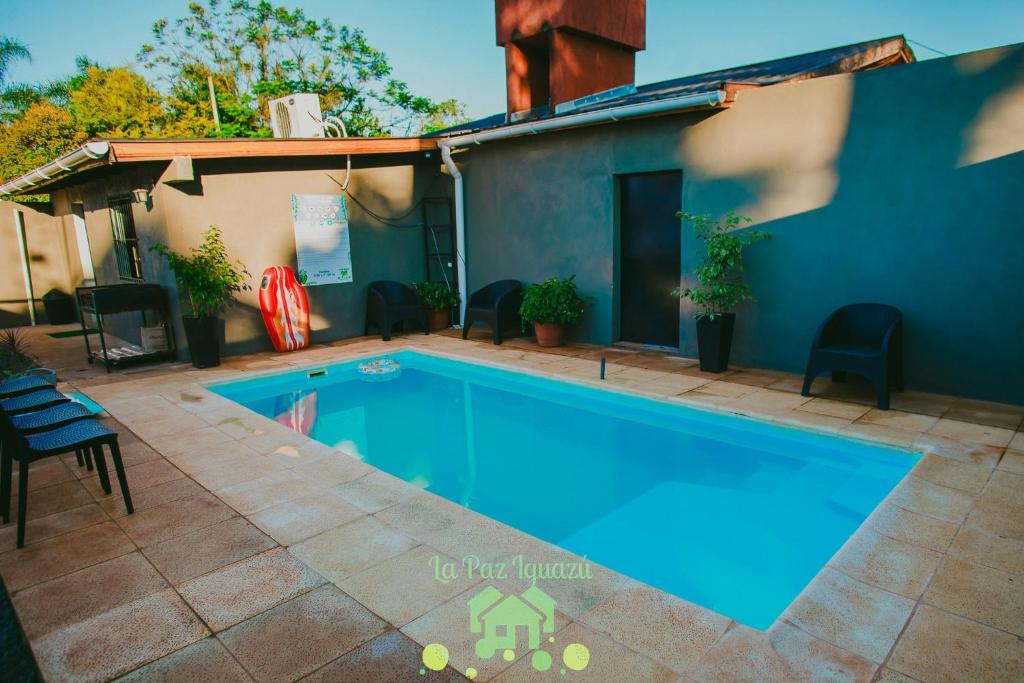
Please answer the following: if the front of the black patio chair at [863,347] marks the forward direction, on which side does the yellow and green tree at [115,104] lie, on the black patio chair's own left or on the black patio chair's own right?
on the black patio chair's own right

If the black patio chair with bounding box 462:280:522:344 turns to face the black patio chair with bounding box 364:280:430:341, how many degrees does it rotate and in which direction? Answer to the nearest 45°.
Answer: approximately 45° to its right

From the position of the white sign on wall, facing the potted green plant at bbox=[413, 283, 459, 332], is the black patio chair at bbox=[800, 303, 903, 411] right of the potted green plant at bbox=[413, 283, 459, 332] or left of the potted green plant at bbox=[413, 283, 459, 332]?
right

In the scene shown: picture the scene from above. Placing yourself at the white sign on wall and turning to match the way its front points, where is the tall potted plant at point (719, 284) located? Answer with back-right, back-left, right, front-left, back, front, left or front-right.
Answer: front-left

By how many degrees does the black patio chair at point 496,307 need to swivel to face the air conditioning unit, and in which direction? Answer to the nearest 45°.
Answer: approximately 90° to its right

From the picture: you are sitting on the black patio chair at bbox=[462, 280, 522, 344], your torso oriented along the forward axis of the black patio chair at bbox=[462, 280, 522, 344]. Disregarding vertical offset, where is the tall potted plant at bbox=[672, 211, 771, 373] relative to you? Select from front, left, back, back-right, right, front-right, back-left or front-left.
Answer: left

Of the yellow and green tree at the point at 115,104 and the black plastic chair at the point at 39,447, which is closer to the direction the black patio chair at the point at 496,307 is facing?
the black plastic chair

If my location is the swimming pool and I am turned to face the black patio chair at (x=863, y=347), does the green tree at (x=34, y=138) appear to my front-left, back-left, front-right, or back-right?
back-left

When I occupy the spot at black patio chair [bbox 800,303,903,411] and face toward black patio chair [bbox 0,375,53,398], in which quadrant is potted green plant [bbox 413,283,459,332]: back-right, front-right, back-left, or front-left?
front-right

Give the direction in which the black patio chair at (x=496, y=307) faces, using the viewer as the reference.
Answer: facing the viewer and to the left of the viewer

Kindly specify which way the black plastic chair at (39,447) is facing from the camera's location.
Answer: facing away from the viewer and to the right of the viewer

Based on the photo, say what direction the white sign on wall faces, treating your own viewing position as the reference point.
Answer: facing the viewer

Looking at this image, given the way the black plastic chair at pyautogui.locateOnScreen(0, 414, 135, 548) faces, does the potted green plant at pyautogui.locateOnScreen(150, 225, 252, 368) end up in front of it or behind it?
in front

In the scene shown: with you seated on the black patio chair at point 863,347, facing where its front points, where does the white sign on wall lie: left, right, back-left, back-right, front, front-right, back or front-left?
front-right

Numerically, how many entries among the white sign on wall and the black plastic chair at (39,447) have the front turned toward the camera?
1
